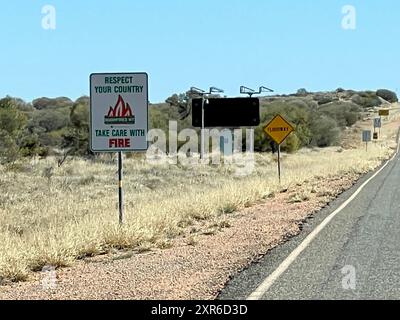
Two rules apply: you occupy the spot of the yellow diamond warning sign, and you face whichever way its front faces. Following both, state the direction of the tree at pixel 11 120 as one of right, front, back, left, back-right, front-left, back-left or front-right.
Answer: back-right

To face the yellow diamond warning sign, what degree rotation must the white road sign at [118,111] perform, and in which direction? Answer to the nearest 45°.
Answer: approximately 135° to its left

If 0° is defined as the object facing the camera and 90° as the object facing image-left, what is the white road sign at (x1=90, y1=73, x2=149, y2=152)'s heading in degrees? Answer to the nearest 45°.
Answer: approximately 0°

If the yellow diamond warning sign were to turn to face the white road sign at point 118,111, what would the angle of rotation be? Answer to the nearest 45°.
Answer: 0° — it already faces it

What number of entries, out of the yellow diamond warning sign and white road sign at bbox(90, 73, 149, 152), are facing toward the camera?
2

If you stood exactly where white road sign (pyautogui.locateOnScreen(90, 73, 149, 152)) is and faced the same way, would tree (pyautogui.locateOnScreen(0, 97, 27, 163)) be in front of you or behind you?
behind
